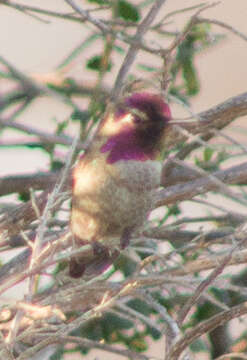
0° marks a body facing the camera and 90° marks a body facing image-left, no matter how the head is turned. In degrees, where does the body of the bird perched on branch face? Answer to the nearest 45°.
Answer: approximately 315°
